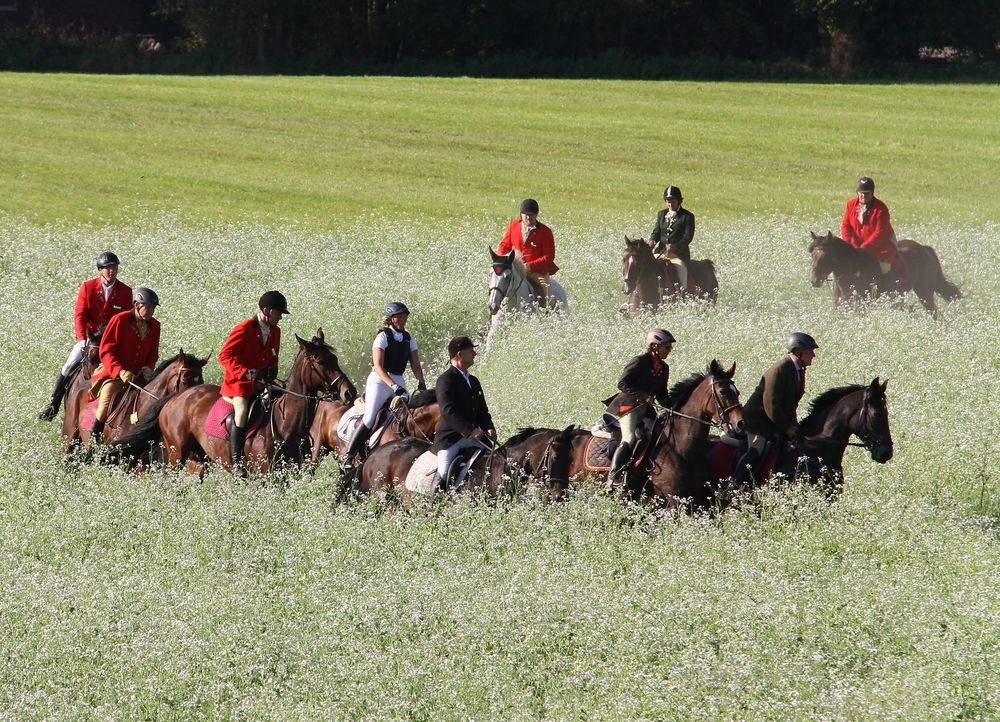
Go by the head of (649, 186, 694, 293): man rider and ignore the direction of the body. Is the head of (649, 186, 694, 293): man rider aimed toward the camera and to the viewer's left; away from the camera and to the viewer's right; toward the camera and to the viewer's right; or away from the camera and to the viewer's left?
toward the camera and to the viewer's left

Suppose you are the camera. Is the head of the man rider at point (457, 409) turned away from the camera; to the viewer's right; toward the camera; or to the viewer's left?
to the viewer's right

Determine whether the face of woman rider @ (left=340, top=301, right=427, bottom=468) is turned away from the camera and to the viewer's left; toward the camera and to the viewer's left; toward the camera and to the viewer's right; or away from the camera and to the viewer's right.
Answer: toward the camera and to the viewer's right

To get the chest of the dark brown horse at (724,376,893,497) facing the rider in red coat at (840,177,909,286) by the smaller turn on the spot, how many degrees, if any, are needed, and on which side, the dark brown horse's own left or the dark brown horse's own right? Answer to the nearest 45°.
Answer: approximately 90° to the dark brown horse's own left

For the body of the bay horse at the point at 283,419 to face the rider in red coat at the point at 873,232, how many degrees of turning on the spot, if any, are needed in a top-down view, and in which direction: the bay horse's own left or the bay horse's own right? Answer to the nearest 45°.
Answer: approximately 45° to the bay horse's own left

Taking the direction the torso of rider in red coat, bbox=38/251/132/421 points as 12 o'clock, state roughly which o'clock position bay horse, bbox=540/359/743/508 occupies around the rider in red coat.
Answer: The bay horse is roughly at 10 o'clock from the rider in red coat.

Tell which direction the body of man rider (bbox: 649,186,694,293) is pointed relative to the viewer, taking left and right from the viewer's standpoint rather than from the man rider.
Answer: facing the viewer and to the left of the viewer

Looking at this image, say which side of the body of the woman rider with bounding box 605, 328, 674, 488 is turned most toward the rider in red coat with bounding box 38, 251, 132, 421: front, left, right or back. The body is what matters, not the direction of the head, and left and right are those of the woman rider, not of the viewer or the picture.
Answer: back

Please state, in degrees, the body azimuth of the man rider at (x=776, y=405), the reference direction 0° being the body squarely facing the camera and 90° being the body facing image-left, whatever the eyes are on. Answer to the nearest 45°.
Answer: approximately 270°

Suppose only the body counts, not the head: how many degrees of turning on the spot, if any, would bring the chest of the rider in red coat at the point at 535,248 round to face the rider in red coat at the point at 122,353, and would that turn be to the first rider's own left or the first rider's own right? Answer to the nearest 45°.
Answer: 0° — they already face them

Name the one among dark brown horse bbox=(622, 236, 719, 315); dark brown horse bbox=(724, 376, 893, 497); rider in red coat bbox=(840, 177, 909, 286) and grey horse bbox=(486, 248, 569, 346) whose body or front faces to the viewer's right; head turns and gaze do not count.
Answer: dark brown horse bbox=(724, 376, 893, 497)

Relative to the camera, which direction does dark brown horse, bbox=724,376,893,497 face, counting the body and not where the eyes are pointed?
to the viewer's right

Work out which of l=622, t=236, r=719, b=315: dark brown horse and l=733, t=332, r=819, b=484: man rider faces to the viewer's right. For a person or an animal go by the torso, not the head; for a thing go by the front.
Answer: the man rider

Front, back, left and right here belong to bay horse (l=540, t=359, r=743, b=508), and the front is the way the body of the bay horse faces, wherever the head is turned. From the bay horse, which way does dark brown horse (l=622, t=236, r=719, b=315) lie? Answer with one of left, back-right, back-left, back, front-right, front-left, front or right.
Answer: back-left

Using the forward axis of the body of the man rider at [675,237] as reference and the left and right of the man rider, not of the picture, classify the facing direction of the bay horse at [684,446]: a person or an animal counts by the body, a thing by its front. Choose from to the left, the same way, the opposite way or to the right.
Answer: to the left

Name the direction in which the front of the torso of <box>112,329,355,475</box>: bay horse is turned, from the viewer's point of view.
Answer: to the viewer's right

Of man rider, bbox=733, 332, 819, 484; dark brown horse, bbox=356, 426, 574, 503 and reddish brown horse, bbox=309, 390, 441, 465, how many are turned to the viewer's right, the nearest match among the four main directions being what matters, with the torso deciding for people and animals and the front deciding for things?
3

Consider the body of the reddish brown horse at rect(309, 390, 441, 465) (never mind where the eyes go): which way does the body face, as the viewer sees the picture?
to the viewer's right
